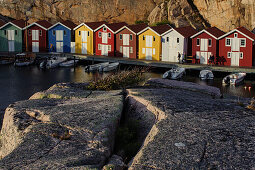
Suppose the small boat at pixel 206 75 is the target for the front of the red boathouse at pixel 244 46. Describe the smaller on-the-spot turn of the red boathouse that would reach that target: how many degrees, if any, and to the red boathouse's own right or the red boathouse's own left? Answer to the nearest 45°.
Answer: approximately 45° to the red boathouse's own right

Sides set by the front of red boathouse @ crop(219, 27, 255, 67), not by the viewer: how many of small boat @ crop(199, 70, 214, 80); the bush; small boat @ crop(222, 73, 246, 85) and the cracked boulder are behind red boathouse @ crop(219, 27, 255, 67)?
0

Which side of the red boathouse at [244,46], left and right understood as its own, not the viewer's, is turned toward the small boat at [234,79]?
front

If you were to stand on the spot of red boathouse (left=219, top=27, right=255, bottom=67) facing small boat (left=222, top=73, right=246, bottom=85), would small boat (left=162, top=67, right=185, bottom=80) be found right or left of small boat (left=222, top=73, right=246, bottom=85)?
right

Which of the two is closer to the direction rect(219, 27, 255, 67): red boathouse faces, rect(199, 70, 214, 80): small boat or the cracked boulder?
the cracked boulder

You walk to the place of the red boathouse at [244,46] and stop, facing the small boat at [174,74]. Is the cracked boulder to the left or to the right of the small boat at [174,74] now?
left

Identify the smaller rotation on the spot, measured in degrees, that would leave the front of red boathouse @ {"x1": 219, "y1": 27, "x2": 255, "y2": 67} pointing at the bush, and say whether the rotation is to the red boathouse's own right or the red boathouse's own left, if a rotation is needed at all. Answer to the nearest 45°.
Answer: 0° — it already faces it

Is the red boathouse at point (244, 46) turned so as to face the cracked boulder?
yes

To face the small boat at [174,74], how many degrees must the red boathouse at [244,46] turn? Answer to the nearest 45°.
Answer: approximately 45° to its right

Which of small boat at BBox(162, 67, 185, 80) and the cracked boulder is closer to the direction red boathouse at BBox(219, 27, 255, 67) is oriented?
the cracked boulder

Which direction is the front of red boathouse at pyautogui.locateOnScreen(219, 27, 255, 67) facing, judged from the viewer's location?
facing the viewer
